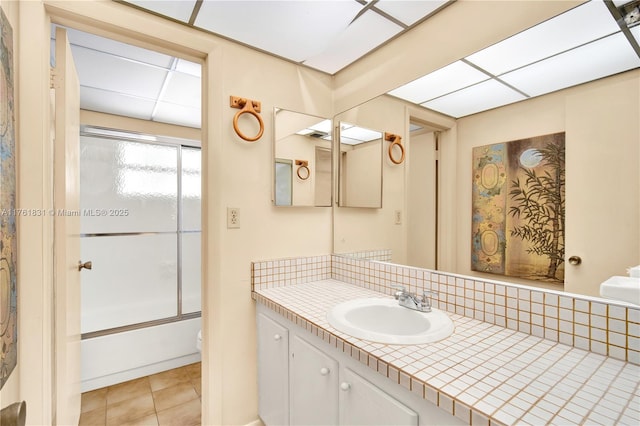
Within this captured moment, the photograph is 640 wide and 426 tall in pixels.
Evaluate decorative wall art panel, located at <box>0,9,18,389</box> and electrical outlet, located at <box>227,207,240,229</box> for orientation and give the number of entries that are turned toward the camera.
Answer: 1

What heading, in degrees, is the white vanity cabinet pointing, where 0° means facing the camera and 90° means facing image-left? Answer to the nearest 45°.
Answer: approximately 45°

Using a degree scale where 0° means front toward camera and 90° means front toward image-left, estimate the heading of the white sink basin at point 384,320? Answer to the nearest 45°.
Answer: approximately 45°

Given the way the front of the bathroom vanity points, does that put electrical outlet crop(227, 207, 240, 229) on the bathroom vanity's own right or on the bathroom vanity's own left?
on the bathroom vanity's own right

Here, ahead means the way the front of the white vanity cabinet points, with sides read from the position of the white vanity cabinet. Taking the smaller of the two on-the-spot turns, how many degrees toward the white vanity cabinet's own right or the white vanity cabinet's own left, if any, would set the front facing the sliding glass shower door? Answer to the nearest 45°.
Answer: approximately 90° to the white vanity cabinet's own right

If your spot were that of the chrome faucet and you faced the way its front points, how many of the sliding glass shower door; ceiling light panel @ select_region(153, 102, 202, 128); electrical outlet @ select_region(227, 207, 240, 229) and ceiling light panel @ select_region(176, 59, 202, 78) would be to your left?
0

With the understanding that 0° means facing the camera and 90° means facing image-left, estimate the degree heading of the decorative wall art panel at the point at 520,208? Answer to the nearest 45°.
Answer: approximately 45°

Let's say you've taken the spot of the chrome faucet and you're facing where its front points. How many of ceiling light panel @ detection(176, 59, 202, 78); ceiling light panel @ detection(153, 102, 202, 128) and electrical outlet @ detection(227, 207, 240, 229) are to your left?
0

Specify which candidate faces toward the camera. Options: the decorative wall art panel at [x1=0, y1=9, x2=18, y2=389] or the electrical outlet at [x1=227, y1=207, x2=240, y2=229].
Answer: the electrical outlet

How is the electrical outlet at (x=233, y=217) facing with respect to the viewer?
toward the camera
